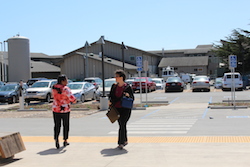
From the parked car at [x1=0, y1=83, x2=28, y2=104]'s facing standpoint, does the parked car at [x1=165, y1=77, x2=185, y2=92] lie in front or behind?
behind

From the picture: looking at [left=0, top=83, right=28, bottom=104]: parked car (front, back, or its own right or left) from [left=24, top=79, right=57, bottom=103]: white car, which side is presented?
left

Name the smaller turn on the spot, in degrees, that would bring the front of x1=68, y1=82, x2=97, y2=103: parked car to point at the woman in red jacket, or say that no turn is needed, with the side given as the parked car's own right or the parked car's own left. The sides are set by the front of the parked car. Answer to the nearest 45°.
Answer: approximately 45° to the parked car's own left

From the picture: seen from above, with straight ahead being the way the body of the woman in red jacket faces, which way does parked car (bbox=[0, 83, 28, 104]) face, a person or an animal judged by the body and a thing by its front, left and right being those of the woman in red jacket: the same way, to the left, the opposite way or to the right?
the opposite way

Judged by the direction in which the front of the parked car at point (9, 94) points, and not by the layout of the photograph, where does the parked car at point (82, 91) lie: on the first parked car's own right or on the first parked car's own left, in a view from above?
on the first parked car's own left
